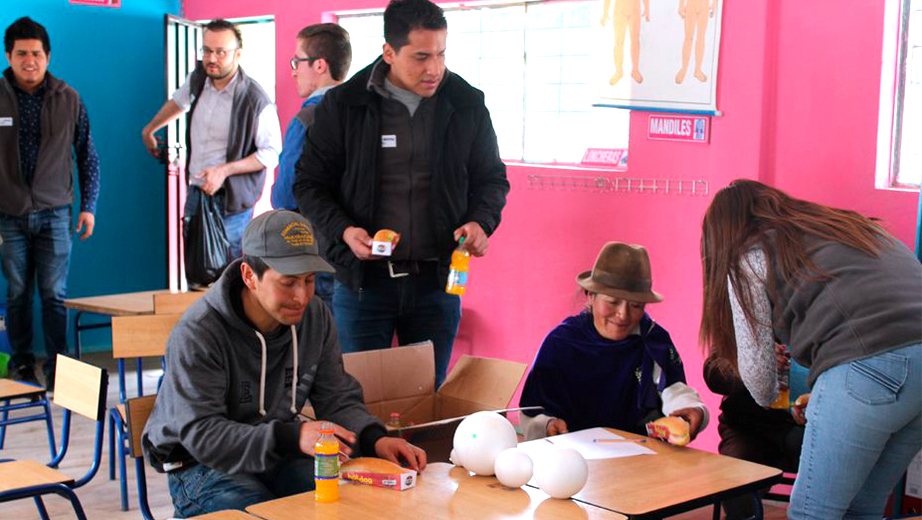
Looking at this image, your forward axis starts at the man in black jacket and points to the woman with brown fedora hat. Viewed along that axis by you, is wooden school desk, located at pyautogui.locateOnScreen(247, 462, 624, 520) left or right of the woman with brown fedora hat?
right

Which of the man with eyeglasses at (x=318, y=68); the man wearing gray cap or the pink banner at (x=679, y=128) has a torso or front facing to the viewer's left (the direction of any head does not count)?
the man with eyeglasses

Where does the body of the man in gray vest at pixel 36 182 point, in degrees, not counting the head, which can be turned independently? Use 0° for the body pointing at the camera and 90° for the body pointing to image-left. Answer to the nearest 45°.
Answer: approximately 0°

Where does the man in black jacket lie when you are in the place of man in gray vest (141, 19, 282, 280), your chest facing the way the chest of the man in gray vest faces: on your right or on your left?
on your left

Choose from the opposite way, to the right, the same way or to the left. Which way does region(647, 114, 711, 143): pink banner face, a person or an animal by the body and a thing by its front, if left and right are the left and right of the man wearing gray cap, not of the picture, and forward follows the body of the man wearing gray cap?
to the right

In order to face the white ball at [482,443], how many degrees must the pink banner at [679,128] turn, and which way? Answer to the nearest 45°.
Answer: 0° — it already faces it

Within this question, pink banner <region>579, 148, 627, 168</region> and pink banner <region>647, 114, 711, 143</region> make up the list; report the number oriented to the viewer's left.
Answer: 0

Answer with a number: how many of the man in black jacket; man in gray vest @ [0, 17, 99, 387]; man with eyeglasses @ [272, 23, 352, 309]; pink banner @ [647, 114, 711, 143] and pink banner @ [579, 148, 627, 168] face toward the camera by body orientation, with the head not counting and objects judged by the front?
4

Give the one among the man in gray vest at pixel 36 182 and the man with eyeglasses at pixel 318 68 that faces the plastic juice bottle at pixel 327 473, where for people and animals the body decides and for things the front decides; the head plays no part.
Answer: the man in gray vest

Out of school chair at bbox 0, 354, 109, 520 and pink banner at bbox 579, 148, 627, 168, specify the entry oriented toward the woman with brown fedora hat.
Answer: the pink banner

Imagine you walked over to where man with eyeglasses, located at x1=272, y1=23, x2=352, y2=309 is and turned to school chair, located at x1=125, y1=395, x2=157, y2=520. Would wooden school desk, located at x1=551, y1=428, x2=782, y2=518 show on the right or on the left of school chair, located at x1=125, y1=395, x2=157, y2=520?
left
